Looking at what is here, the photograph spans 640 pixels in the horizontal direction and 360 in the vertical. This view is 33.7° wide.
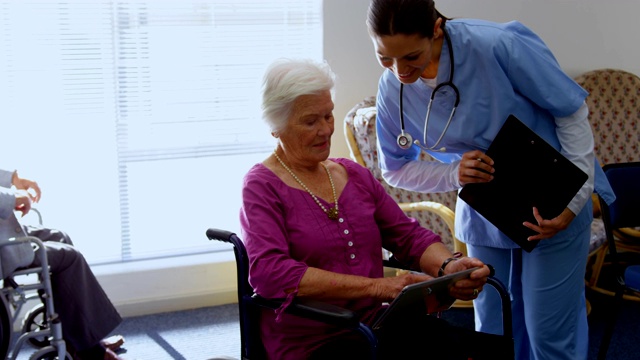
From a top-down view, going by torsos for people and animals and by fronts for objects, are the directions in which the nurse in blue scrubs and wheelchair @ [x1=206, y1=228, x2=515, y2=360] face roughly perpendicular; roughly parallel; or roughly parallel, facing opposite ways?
roughly perpendicular

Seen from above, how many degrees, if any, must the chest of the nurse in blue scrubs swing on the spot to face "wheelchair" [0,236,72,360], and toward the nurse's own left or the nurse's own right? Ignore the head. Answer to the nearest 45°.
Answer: approximately 45° to the nurse's own right

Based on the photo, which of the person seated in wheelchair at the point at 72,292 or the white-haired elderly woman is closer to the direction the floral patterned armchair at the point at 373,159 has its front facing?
the white-haired elderly woman

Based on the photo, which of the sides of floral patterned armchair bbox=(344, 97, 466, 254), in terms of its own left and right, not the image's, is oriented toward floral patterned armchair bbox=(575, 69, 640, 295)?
left

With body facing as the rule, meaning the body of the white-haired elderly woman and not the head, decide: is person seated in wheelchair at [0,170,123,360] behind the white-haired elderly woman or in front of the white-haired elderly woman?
behind

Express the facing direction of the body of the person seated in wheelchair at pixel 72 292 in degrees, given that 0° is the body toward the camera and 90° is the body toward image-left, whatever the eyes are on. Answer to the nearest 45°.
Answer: approximately 270°

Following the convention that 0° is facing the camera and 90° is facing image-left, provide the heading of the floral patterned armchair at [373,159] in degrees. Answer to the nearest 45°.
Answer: approximately 315°

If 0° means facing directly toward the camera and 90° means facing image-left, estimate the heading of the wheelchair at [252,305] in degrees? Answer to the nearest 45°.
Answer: approximately 315°

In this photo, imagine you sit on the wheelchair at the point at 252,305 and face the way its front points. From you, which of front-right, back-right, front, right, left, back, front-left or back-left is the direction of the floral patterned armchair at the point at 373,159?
back-left

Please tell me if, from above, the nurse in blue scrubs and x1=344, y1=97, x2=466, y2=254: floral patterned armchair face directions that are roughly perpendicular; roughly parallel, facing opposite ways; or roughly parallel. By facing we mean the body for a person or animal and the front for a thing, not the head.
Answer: roughly perpendicular
